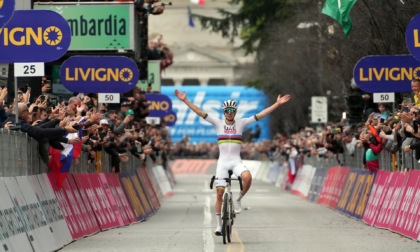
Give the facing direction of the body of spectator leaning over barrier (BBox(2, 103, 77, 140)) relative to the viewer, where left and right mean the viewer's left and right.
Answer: facing to the right of the viewer

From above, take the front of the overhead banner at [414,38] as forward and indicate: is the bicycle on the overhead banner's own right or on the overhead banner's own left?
on the overhead banner's own right

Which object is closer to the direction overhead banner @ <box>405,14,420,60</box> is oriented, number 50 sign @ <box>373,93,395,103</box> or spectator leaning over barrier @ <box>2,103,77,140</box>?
the spectator leaning over barrier

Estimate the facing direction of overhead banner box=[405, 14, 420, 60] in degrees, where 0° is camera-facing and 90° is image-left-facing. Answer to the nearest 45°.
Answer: approximately 0°
